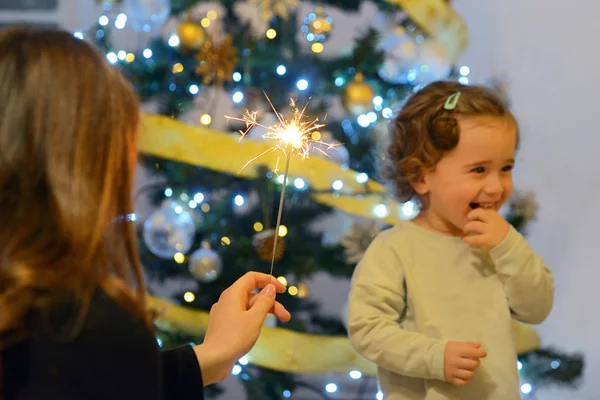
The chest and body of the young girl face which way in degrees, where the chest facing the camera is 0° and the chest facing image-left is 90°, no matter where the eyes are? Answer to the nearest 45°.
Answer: approximately 315°

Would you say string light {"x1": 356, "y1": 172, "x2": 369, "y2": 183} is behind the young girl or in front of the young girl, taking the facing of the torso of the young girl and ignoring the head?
behind

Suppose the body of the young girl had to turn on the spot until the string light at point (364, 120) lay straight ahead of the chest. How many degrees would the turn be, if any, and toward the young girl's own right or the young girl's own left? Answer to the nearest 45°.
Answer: approximately 180°

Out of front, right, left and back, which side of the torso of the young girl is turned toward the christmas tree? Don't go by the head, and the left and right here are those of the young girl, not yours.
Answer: back
